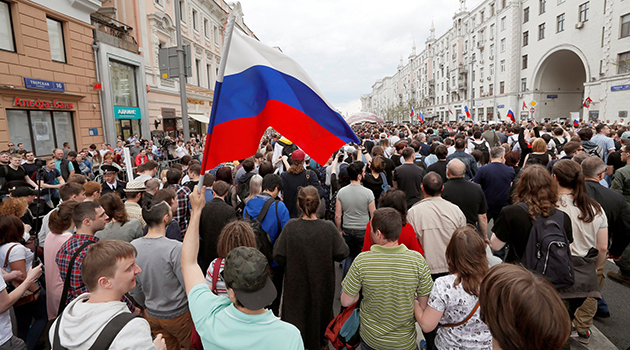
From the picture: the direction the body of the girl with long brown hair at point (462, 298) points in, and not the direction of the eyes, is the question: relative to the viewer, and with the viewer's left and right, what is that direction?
facing away from the viewer and to the left of the viewer

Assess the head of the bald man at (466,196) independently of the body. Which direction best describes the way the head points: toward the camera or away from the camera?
away from the camera

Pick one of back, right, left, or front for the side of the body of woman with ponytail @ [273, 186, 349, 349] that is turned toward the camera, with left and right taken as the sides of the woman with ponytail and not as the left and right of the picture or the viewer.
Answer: back

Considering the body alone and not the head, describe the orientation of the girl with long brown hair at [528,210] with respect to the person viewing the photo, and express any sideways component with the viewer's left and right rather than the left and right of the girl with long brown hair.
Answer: facing away from the viewer

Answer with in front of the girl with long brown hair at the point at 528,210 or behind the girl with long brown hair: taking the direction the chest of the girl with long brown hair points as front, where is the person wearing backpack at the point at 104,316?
behind

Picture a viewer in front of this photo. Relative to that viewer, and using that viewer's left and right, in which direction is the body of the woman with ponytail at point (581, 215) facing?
facing away from the viewer and to the left of the viewer

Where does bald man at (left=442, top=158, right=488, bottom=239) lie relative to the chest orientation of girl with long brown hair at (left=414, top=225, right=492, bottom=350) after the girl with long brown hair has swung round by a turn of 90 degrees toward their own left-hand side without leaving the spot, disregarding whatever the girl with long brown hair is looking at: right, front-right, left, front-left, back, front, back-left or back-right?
back-right

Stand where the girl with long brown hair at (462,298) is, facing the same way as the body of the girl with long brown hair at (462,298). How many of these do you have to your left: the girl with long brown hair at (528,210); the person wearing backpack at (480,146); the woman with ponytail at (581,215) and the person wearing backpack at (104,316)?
1

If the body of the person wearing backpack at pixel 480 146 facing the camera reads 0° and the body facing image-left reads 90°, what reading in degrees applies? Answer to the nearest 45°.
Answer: approximately 180°

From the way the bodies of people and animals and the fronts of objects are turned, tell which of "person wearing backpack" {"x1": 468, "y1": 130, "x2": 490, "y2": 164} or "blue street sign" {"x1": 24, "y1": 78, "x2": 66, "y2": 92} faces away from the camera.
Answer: the person wearing backpack

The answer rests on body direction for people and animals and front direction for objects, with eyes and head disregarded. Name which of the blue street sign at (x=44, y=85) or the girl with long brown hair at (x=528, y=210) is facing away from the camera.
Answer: the girl with long brown hair

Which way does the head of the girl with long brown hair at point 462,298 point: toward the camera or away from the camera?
away from the camera

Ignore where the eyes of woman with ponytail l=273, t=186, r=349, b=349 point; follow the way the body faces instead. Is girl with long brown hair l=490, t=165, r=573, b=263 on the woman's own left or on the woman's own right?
on the woman's own right

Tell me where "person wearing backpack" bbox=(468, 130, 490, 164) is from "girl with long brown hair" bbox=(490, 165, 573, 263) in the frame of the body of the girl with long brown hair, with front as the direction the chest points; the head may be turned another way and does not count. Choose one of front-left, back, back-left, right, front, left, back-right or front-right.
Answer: front
